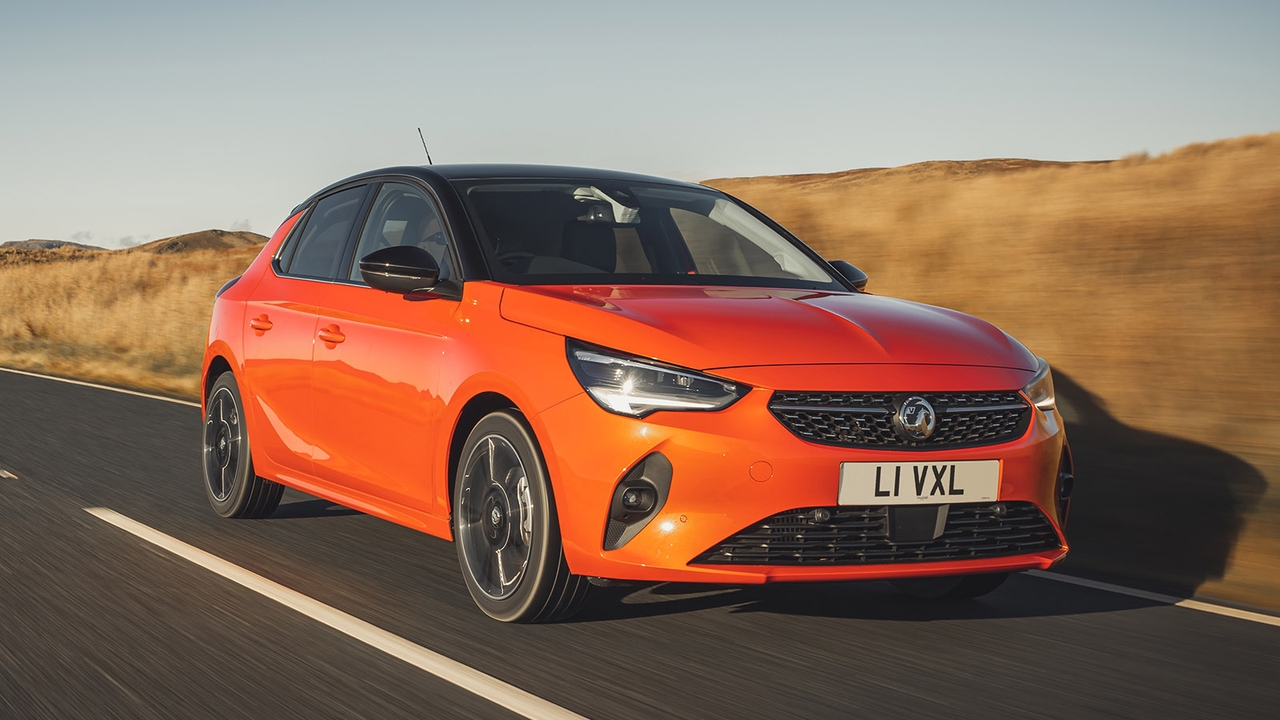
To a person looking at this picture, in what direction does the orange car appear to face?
facing the viewer and to the right of the viewer
